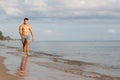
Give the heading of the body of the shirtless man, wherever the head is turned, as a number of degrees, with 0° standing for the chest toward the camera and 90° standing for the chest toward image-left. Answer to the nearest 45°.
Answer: approximately 0°
